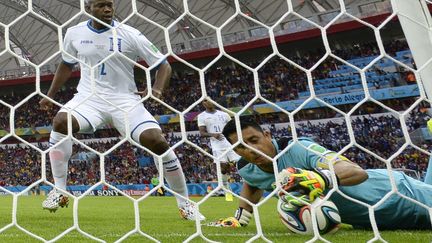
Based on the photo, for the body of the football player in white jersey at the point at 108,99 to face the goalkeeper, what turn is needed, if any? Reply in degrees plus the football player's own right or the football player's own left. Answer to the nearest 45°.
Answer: approximately 45° to the football player's own left

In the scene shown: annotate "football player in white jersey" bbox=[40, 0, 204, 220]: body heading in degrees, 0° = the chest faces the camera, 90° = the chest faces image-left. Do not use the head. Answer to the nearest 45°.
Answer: approximately 0°

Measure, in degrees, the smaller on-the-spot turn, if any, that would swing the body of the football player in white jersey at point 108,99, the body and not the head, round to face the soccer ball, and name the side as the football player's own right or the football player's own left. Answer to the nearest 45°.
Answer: approximately 45° to the football player's own left

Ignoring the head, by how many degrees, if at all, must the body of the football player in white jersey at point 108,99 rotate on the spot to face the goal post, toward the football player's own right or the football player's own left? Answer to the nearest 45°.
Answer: approximately 45° to the football player's own left
